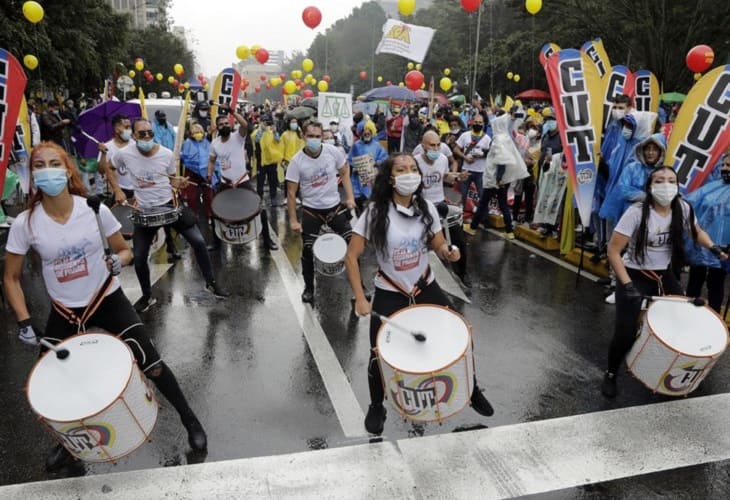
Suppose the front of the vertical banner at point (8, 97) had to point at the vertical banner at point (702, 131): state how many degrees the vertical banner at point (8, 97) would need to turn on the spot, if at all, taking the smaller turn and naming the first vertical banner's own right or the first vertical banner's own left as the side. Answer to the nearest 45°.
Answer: approximately 45° to the first vertical banner's own left

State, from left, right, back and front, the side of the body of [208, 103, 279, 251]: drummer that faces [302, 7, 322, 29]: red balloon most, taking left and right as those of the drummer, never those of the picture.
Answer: back

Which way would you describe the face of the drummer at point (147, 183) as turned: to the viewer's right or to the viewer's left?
to the viewer's right

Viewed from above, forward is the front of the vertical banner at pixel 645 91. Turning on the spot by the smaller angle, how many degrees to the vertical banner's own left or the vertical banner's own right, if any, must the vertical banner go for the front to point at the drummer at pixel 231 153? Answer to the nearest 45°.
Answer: approximately 45° to the vertical banner's own right

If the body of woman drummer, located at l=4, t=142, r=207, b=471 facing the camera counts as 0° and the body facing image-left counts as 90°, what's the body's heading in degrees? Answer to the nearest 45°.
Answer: approximately 0°

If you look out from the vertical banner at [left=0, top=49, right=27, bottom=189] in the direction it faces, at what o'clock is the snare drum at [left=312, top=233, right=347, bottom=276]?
The snare drum is roughly at 10 o'clock from the vertical banner.

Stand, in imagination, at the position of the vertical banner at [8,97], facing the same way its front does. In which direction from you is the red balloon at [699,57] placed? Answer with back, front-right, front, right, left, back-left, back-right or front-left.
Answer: left

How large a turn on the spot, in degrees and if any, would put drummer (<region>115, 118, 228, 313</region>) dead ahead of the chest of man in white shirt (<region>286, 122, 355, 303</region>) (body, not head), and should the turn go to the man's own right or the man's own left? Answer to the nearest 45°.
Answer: approximately 90° to the man's own right

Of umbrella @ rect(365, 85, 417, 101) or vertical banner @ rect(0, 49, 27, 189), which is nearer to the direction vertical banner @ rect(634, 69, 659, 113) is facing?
the vertical banner

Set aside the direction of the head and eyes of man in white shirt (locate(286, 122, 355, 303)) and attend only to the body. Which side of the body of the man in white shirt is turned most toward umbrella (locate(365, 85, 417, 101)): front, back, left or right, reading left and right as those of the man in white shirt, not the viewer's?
back

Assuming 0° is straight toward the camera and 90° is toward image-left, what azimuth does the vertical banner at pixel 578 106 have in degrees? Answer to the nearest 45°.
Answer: approximately 0°

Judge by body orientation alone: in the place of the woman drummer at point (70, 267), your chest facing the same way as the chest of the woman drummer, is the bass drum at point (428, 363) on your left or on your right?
on your left
